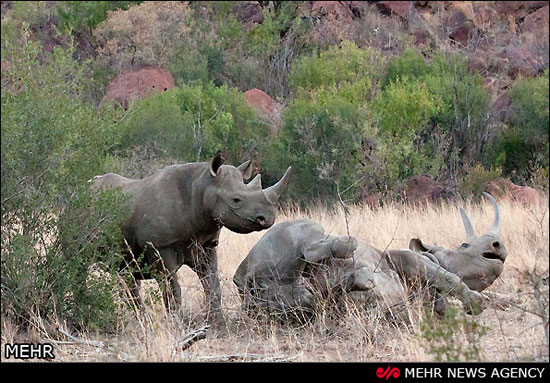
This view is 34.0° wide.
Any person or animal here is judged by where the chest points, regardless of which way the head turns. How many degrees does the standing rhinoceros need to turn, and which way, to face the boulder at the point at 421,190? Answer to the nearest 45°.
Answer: approximately 90° to its left

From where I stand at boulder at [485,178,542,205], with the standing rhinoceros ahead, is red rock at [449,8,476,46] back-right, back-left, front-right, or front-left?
back-right

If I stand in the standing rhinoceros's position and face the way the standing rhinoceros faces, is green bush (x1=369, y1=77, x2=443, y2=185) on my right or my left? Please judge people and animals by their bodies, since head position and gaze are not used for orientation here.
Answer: on my left

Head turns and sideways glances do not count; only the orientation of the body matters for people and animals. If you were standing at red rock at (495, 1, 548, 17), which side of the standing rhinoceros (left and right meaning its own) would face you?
left

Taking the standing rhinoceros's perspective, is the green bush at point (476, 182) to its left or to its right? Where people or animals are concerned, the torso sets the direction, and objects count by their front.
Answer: on its left

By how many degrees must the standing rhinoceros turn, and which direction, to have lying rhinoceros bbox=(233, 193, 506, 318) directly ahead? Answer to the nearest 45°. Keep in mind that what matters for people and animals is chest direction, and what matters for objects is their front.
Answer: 0° — it already faces it

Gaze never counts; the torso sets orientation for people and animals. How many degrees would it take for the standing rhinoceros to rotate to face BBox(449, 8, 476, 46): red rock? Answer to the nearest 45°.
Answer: approximately 135° to its left

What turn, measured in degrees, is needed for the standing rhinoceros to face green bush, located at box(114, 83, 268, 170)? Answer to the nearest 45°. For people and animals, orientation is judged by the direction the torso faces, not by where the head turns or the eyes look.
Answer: approximately 135° to its left

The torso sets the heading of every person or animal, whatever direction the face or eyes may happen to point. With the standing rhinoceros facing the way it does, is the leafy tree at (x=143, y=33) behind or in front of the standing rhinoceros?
behind

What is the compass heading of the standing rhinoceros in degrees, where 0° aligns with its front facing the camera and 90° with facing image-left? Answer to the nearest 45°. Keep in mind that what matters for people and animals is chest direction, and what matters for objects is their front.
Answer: approximately 315°
